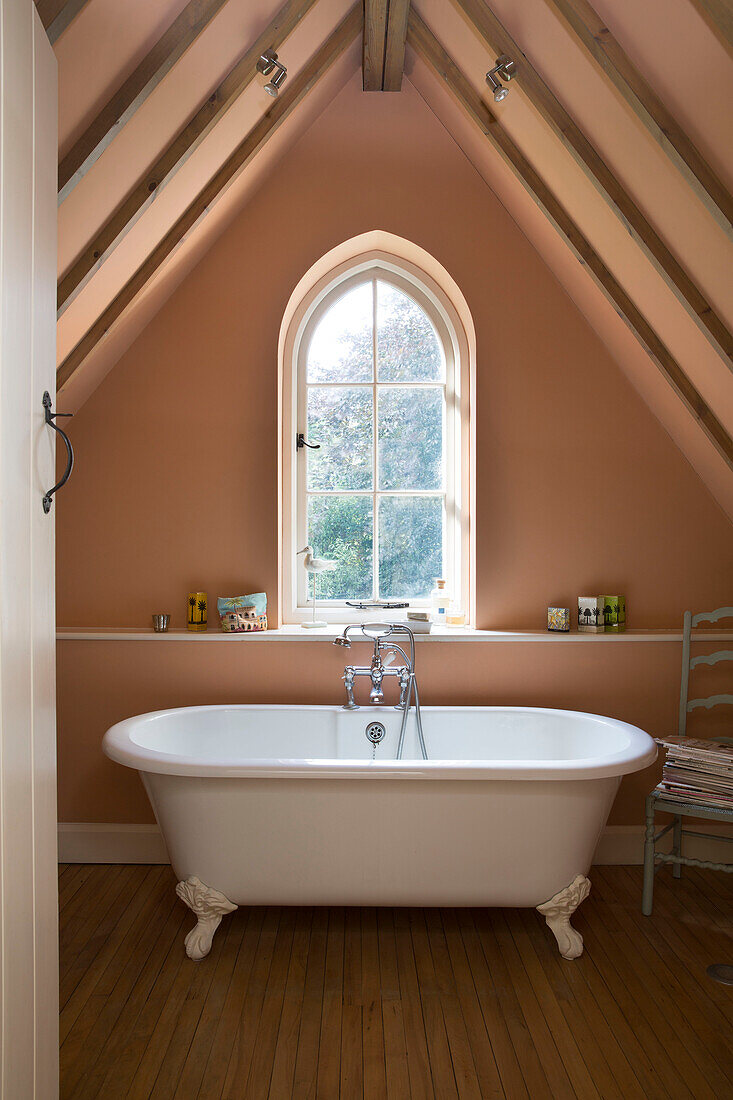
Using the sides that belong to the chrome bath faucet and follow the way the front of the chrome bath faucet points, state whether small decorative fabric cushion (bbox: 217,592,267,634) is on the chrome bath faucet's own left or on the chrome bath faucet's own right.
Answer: on the chrome bath faucet's own right

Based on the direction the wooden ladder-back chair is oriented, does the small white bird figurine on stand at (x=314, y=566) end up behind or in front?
in front

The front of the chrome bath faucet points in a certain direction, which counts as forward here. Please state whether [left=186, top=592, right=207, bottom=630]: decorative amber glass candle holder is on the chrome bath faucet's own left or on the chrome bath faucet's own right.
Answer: on the chrome bath faucet's own right

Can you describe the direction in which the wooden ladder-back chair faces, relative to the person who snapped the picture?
facing the viewer and to the left of the viewer

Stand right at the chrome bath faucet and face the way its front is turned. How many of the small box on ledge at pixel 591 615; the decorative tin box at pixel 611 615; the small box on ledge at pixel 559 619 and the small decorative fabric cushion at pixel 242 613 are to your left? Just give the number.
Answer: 3

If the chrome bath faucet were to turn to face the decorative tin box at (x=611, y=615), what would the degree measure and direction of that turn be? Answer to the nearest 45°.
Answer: approximately 90° to its left

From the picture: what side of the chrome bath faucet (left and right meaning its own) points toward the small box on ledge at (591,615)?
left

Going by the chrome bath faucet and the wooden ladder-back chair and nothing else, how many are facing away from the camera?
0

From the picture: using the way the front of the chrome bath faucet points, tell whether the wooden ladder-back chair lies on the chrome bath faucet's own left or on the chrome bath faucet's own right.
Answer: on the chrome bath faucet's own left

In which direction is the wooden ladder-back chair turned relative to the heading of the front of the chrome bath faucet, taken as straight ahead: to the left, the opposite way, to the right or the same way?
to the right

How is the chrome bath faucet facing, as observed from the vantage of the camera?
facing the viewer

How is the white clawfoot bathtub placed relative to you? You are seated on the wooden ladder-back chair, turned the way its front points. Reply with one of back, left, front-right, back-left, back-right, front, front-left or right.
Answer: front

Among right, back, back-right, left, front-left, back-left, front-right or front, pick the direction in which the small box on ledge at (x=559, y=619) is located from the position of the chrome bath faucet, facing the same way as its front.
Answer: left
